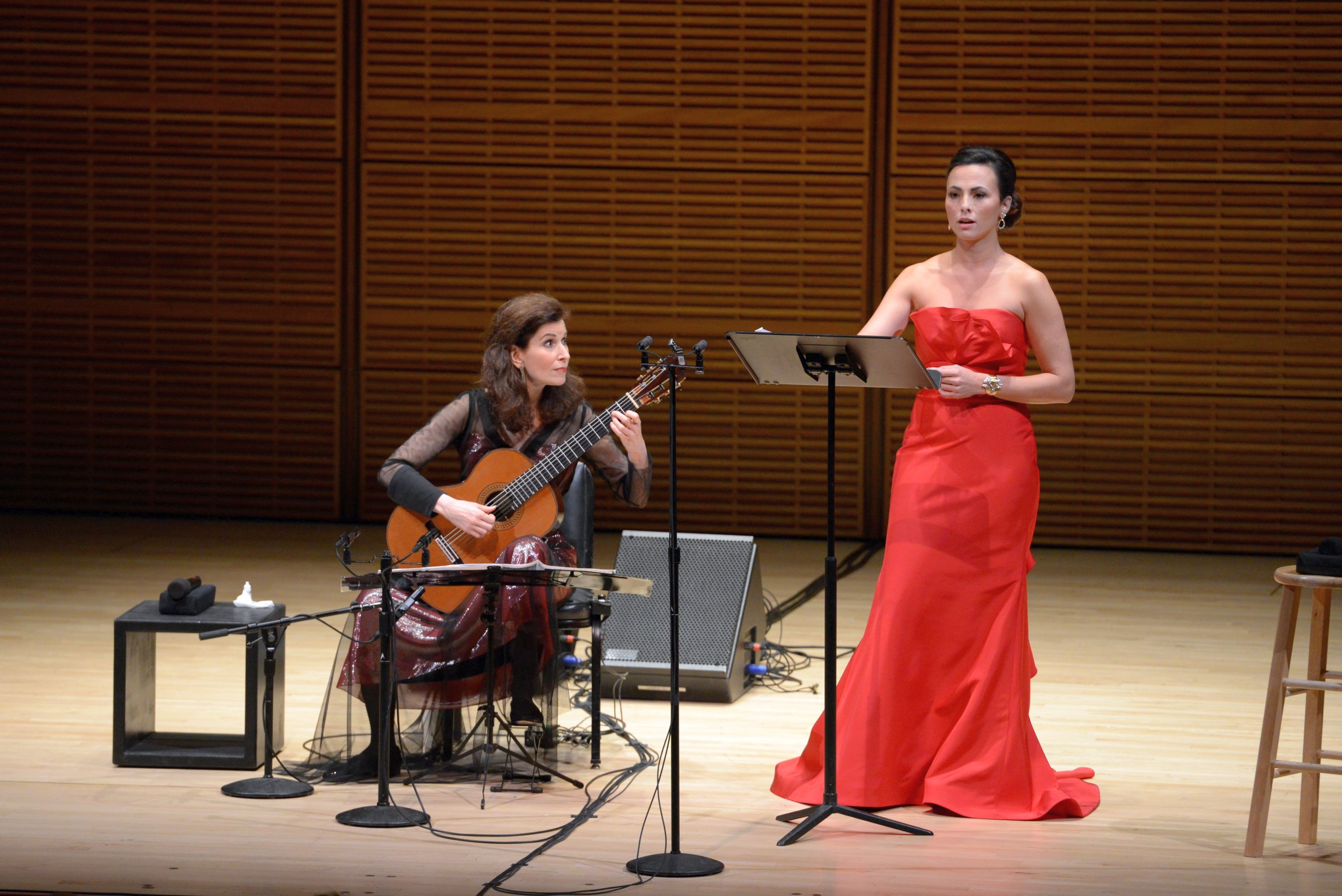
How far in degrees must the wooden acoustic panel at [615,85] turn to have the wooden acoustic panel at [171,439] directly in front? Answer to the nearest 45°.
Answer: approximately 90° to its right

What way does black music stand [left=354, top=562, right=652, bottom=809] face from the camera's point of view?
away from the camera

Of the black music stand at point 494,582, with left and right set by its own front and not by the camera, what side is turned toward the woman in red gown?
right

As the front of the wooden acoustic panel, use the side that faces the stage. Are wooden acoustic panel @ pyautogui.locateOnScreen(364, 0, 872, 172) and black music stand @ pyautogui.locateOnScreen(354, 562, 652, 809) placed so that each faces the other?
yes

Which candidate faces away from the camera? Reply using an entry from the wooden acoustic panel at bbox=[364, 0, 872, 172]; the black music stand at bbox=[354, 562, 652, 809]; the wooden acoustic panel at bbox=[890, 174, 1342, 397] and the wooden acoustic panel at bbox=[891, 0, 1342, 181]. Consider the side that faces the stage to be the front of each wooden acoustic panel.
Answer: the black music stand

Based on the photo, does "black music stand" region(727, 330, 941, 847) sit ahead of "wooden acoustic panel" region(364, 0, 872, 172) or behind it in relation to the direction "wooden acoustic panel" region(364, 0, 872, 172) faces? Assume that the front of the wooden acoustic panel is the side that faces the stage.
ahead

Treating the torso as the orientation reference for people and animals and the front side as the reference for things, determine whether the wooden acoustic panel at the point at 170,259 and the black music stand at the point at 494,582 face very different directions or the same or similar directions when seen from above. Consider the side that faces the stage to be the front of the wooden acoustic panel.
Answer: very different directions

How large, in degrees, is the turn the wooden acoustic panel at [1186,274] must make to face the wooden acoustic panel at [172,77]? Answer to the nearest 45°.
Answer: approximately 90° to its right
